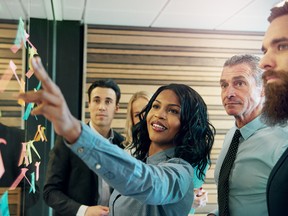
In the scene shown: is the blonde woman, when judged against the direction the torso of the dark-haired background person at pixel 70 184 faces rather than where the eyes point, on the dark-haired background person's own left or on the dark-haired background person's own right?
on the dark-haired background person's own left

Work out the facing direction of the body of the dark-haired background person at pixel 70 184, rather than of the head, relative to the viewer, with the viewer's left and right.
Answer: facing the viewer and to the right of the viewer

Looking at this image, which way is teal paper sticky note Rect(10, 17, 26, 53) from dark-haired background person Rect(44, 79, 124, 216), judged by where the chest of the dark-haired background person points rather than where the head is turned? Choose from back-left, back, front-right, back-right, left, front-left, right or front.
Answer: front-right

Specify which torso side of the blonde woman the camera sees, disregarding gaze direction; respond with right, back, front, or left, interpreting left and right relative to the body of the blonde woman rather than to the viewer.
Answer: front

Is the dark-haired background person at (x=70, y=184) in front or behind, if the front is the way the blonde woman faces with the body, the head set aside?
in front

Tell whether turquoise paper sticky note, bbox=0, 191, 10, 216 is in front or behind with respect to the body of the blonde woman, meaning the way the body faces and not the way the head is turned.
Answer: in front

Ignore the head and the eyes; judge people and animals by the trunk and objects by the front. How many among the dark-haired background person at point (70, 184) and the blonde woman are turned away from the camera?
0

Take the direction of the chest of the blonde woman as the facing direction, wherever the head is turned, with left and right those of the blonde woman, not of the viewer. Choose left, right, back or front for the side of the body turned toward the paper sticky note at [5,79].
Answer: front

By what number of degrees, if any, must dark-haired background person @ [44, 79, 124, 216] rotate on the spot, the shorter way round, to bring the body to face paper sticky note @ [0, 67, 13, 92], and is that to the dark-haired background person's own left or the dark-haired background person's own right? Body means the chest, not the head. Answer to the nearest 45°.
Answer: approximately 45° to the dark-haired background person's own right
